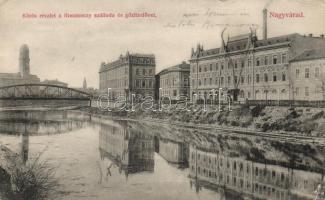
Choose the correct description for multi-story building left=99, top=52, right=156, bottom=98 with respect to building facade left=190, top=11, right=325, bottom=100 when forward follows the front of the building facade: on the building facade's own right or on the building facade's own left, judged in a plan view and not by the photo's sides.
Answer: on the building facade's own right

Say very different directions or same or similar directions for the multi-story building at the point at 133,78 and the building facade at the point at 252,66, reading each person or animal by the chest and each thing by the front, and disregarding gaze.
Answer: same or similar directions

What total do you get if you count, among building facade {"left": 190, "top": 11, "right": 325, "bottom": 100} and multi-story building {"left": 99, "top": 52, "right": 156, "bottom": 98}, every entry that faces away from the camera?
0

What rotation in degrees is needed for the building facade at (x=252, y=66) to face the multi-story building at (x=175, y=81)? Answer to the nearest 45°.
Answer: approximately 90° to its right

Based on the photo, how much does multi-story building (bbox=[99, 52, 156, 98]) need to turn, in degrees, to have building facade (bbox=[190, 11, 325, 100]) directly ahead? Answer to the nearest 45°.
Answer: approximately 90° to its left

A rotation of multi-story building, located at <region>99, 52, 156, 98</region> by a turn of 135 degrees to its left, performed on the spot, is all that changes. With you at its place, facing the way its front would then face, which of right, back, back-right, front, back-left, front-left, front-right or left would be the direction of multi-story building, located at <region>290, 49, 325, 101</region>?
front-right

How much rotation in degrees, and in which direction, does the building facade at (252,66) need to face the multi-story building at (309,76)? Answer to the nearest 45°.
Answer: approximately 90° to its left

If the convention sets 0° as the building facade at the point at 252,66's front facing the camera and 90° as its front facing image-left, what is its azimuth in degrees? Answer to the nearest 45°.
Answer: approximately 45°
